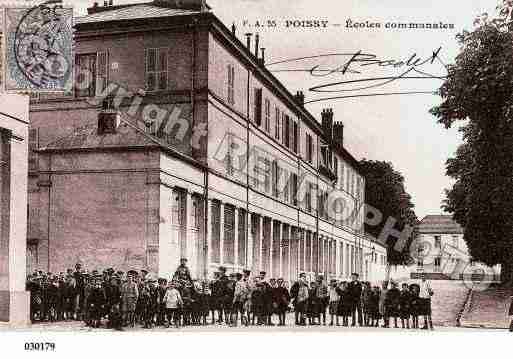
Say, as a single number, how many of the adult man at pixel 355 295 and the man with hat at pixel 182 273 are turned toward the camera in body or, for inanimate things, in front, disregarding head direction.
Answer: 2

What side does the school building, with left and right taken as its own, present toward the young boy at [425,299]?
front

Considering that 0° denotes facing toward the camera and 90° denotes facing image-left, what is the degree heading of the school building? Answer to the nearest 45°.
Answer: approximately 315°
